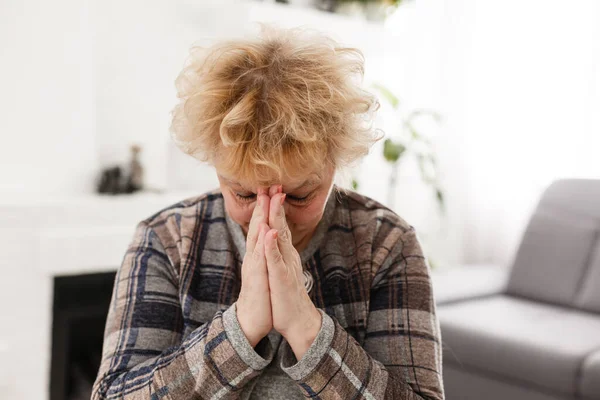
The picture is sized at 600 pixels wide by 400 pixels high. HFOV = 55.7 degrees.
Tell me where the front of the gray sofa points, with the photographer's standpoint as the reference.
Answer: facing the viewer and to the left of the viewer

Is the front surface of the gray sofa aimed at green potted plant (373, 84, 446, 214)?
no

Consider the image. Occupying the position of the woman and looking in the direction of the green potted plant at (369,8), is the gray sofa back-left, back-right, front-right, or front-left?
front-right

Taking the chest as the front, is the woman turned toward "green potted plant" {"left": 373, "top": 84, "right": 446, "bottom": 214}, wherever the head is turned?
no

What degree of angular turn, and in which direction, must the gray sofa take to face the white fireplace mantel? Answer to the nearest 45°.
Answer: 0° — it already faces it

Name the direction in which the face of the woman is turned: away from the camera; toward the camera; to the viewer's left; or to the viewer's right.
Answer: toward the camera

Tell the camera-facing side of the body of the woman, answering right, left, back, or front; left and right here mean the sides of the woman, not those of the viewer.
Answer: front

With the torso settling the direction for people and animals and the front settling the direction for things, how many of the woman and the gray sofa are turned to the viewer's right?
0

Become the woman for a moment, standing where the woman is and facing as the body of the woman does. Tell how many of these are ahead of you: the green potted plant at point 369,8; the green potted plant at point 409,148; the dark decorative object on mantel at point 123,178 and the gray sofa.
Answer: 0

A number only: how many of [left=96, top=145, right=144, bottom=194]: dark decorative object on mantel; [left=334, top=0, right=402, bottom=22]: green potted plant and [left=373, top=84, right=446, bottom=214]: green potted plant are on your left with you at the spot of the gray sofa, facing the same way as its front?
0

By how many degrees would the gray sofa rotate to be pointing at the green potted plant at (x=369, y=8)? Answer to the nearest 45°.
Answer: approximately 90° to its right

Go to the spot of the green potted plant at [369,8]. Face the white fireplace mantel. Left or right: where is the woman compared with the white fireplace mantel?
left

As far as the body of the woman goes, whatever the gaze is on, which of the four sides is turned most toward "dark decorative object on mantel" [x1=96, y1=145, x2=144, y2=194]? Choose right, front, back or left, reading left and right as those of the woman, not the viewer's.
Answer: back

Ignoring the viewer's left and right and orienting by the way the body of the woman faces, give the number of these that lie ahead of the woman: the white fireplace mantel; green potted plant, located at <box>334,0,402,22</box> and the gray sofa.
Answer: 0

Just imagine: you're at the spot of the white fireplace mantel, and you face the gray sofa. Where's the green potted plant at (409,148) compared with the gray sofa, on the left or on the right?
left

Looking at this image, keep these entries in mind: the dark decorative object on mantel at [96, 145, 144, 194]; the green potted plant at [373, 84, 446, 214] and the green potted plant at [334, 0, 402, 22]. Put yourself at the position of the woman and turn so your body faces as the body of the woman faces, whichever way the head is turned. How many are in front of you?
0

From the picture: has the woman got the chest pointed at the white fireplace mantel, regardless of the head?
no

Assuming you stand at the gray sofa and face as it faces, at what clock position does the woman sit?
The woman is roughly at 11 o'clock from the gray sofa.
